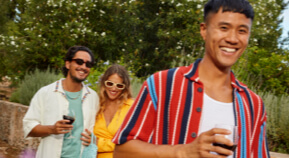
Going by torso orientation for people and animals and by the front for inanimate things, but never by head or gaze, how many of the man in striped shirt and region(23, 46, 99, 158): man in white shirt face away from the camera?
0

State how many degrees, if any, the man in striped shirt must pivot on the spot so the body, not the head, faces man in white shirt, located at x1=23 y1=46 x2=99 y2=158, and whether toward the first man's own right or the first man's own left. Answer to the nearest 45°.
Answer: approximately 180°

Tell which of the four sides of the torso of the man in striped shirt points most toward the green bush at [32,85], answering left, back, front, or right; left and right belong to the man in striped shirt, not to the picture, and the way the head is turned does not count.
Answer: back

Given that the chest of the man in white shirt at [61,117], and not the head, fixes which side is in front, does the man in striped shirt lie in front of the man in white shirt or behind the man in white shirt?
in front

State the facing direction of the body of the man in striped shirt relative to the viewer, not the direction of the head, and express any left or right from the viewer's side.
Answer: facing the viewer and to the right of the viewer

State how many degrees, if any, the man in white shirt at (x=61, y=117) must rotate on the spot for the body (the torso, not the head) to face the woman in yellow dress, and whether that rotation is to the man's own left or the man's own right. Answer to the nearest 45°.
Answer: approximately 45° to the man's own left

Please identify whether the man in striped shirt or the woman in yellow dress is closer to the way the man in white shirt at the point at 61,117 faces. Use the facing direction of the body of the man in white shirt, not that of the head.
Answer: the man in striped shirt

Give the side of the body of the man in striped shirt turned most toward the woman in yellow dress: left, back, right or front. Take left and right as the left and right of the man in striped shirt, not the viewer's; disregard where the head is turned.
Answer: back

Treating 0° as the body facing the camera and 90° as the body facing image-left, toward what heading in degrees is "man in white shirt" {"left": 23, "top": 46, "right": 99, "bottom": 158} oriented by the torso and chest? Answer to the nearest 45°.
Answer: approximately 315°
